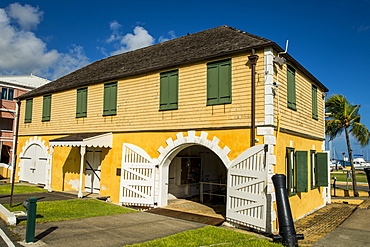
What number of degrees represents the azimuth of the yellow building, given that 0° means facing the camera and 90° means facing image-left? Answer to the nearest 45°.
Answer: approximately 45°

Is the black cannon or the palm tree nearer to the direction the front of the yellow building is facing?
the black cannon

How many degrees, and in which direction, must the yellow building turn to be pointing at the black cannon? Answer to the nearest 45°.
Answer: approximately 45° to its left

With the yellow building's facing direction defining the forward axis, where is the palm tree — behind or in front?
behind
